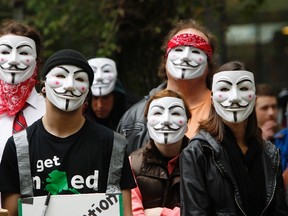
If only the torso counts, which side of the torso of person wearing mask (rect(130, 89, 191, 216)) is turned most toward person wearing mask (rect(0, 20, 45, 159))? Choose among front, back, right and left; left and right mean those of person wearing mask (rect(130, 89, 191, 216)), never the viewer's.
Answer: right

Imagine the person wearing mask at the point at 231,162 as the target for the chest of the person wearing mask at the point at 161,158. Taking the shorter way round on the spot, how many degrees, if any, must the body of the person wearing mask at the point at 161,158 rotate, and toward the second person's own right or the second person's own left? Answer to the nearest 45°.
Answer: approximately 45° to the second person's own left

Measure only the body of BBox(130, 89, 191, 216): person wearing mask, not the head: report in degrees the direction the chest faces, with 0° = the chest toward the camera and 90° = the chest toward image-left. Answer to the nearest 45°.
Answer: approximately 0°

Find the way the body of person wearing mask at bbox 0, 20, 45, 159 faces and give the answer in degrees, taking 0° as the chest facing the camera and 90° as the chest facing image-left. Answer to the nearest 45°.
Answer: approximately 0°
